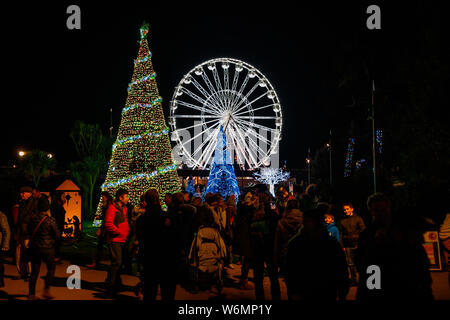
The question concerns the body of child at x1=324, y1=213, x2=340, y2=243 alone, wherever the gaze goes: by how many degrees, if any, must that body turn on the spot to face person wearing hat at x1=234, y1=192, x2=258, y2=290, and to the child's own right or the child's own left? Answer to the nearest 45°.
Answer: approximately 45° to the child's own right

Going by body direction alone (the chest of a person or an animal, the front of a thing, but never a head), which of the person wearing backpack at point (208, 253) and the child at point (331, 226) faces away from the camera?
the person wearing backpack

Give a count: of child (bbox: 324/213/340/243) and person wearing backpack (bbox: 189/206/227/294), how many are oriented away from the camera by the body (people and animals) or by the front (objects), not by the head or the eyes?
1

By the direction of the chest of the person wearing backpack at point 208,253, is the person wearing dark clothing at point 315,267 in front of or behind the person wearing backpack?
behind

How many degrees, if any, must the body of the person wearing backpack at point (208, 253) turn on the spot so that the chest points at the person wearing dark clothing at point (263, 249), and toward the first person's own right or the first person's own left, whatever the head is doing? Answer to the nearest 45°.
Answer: approximately 135° to the first person's own right

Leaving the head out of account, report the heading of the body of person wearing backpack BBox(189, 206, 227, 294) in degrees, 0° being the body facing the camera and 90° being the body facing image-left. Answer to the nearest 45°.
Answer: approximately 180°

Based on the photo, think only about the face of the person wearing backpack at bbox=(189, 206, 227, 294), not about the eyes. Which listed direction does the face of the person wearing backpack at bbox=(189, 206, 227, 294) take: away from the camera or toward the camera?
away from the camera

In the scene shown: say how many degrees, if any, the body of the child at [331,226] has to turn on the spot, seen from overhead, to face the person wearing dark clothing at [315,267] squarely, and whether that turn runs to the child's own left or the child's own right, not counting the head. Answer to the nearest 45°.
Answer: approximately 45° to the child's own left

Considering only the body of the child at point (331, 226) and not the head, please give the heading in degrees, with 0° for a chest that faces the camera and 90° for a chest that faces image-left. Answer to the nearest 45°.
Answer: approximately 45°

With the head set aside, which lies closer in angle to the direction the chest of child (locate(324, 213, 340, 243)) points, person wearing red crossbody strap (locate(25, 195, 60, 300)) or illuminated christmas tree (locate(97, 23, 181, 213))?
the person wearing red crossbody strap

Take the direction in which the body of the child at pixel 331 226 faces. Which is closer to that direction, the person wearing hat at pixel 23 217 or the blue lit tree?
the person wearing hat

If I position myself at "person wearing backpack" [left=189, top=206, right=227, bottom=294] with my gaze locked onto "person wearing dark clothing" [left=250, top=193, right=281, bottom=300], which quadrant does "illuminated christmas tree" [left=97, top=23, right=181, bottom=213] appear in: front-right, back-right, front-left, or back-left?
back-left

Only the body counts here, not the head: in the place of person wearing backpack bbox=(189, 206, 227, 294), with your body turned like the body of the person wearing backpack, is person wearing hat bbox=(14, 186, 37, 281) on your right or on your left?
on your left

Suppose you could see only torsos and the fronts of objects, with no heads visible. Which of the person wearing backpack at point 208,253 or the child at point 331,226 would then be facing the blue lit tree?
the person wearing backpack
